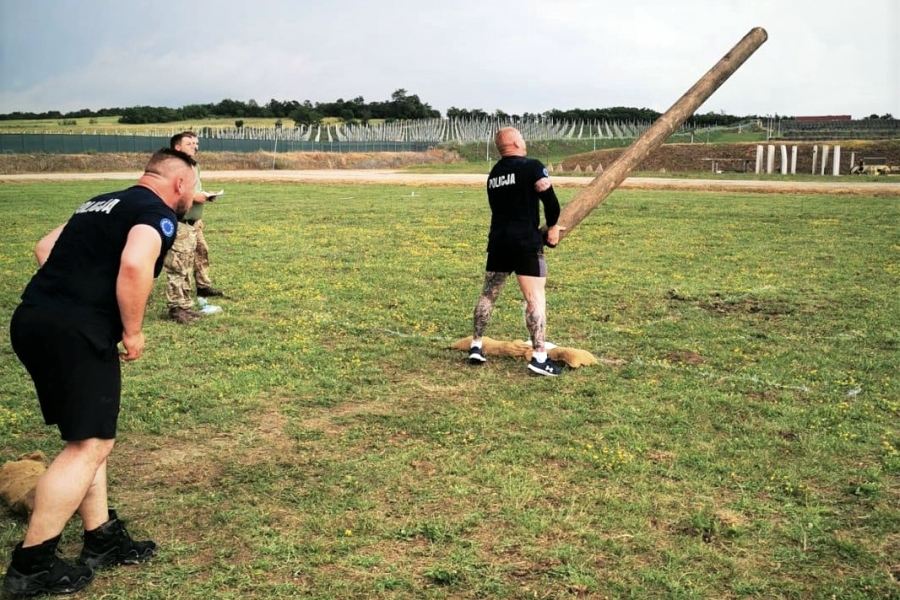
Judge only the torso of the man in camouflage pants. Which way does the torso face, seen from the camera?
to the viewer's right

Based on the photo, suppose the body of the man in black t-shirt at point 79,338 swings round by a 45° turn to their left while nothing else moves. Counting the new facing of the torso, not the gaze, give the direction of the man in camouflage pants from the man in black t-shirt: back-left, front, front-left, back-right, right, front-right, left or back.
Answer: front

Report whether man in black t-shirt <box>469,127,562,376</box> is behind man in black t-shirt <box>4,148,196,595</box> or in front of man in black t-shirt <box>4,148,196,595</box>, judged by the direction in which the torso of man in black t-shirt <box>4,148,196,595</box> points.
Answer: in front

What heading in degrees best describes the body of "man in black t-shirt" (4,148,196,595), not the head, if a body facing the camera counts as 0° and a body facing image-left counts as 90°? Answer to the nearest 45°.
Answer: approximately 225°

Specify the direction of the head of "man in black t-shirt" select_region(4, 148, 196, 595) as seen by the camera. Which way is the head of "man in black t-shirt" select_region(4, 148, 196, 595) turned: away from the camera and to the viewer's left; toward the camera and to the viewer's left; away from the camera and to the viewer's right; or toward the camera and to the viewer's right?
away from the camera and to the viewer's right

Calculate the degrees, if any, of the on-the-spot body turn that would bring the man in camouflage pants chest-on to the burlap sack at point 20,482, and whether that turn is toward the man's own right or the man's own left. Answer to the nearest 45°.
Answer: approximately 90° to the man's own right

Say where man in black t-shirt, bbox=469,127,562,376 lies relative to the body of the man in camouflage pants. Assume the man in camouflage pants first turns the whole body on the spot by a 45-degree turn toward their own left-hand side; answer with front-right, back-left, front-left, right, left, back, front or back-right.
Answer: right
